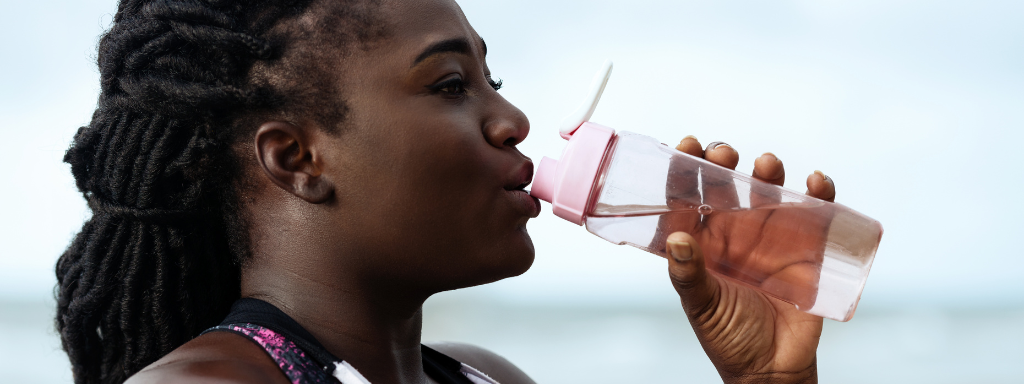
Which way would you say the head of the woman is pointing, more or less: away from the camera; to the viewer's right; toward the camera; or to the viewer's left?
to the viewer's right

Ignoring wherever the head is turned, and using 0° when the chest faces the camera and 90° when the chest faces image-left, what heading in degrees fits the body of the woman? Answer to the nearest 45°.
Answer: approximately 270°
